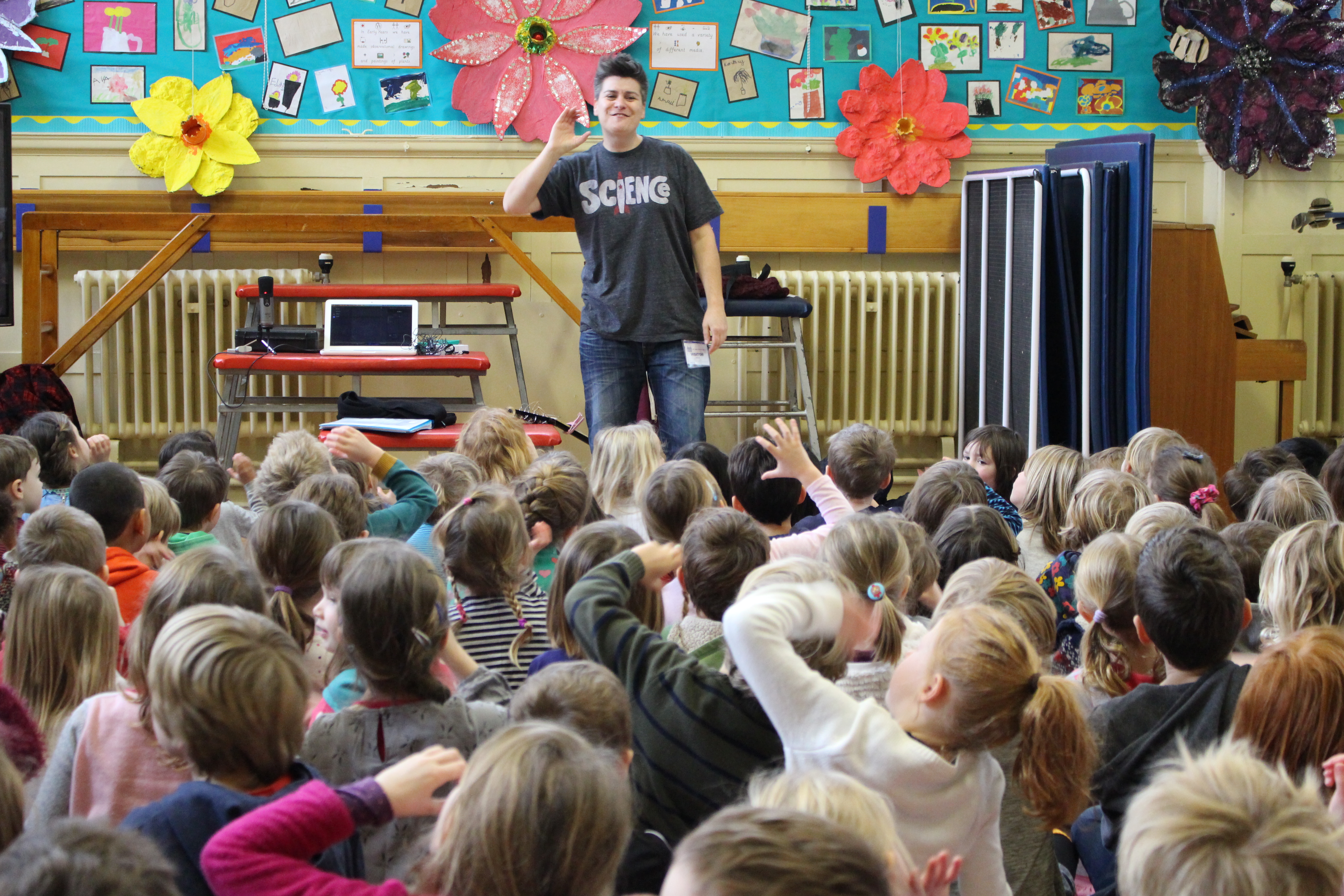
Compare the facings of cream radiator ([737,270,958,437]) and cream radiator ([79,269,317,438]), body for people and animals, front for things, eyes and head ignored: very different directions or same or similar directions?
same or similar directions

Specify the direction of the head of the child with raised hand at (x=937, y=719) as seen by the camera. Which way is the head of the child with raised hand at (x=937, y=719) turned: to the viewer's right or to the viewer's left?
to the viewer's left

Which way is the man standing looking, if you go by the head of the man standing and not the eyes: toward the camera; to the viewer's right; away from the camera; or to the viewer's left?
toward the camera

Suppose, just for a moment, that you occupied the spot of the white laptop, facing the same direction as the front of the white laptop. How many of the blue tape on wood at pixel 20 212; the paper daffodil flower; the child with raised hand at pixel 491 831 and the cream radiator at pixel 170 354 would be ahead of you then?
1

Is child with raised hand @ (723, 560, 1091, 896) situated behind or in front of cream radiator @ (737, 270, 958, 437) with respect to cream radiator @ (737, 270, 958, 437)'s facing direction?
in front

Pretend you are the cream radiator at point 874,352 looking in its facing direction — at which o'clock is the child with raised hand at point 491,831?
The child with raised hand is roughly at 12 o'clock from the cream radiator.

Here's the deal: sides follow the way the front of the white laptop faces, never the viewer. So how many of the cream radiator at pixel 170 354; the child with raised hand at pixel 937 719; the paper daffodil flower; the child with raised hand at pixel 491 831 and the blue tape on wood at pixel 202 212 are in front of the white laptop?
2

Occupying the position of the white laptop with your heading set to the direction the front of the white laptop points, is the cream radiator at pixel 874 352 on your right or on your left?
on your left

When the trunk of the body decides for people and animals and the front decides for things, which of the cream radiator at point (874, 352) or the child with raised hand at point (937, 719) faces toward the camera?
the cream radiator

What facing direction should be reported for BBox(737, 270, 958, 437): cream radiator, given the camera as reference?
facing the viewer

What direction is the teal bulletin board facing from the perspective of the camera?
toward the camera

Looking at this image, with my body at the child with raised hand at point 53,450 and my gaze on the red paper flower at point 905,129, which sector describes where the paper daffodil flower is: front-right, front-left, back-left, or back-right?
front-left

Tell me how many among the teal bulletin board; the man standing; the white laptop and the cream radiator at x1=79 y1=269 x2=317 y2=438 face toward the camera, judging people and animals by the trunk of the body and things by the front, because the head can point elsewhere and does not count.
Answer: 4

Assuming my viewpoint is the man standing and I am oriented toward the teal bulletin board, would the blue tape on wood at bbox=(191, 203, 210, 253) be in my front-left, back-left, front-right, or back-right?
front-left

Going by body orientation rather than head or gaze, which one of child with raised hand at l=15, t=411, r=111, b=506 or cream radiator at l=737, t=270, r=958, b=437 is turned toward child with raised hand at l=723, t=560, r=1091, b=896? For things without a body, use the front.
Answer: the cream radiator

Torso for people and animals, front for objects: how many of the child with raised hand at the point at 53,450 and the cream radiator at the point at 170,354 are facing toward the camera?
1

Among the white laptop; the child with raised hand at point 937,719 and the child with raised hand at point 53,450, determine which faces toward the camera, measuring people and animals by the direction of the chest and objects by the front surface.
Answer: the white laptop
